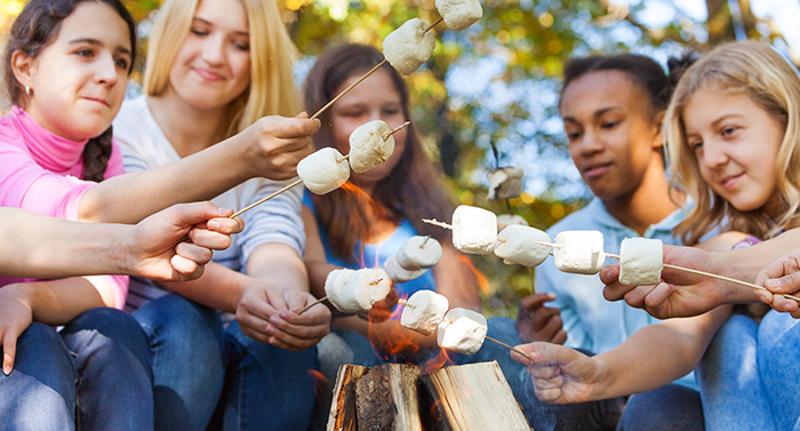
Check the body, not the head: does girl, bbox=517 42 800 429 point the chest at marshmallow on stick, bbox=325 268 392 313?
yes

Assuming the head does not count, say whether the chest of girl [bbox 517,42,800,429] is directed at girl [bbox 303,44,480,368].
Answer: no

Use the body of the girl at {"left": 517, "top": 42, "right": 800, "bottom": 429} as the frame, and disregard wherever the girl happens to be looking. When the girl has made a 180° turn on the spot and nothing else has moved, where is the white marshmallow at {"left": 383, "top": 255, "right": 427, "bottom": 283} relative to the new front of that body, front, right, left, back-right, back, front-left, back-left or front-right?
back

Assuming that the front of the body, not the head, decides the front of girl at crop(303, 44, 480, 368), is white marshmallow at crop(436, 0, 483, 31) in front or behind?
in front

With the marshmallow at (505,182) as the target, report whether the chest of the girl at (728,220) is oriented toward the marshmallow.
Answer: no

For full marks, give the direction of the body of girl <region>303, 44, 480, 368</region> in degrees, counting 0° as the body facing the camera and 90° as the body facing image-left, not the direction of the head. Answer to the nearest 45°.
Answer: approximately 0°

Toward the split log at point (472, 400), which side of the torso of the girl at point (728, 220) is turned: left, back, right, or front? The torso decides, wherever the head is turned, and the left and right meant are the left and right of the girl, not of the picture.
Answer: front

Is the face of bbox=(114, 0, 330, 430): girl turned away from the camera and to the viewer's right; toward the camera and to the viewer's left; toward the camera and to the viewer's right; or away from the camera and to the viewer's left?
toward the camera and to the viewer's right

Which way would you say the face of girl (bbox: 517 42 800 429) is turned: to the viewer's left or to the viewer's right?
to the viewer's left

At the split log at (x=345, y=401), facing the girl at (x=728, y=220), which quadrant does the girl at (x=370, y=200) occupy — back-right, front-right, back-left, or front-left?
front-left

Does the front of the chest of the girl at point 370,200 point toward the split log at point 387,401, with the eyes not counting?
yes

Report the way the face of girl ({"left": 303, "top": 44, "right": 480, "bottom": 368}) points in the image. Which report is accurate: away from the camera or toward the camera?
toward the camera

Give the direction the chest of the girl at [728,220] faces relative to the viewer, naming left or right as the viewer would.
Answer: facing the viewer and to the left of the viewer

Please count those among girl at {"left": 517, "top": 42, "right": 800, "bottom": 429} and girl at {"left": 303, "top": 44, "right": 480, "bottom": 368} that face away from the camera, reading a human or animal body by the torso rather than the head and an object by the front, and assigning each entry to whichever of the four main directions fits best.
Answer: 0

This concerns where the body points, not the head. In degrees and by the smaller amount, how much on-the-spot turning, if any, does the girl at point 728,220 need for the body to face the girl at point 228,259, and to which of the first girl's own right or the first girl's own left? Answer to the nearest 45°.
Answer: approximately 45° to the first girl's own right

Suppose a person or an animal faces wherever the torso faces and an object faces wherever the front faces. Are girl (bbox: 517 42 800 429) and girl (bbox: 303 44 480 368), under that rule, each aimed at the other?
no
